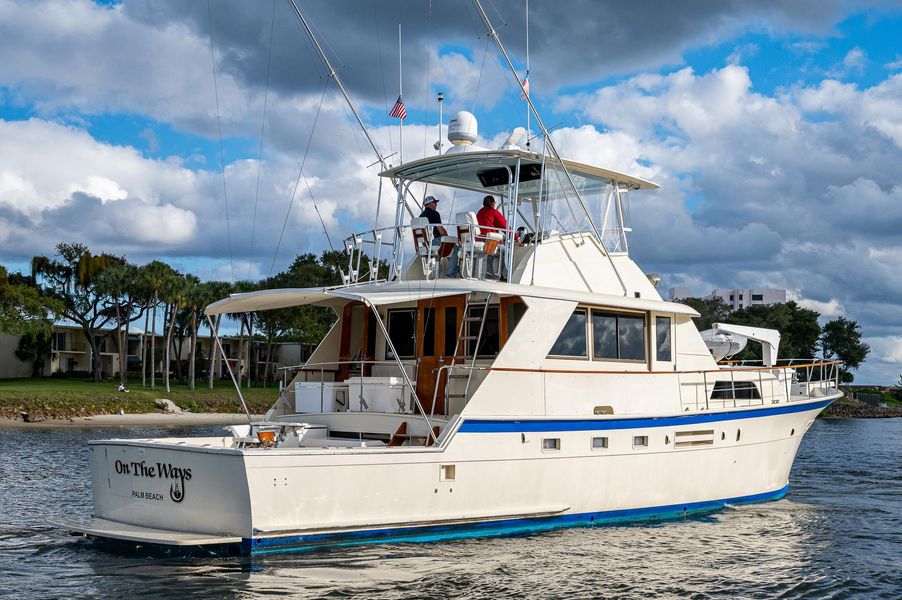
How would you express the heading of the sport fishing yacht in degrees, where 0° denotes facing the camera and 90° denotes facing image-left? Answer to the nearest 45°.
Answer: approximately 225°

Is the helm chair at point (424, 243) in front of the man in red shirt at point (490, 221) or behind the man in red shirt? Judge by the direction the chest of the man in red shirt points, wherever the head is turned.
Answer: behind

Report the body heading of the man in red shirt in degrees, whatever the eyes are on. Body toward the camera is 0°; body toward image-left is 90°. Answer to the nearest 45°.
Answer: approximately 225°
